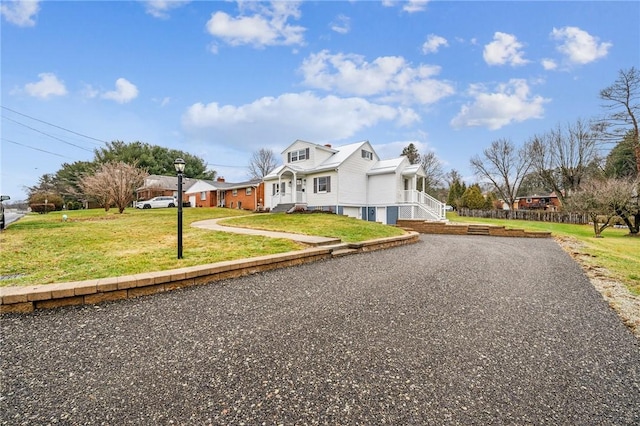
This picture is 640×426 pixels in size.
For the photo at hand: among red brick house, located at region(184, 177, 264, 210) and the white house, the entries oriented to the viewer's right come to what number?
0

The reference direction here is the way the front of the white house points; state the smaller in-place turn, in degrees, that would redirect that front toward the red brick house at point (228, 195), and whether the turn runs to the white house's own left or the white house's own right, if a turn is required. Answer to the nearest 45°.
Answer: approximately 90° to the white house's own right

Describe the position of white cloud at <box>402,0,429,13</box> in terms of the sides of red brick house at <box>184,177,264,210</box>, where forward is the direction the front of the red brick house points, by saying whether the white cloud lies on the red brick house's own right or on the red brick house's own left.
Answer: on the red brick house's own left

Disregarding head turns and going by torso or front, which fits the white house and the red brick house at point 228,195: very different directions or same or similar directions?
same or similar directions

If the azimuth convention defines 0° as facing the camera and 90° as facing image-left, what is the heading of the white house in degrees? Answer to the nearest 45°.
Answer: approximately 45°

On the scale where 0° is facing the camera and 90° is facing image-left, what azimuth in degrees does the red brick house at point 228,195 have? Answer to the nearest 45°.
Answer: approximately 45°

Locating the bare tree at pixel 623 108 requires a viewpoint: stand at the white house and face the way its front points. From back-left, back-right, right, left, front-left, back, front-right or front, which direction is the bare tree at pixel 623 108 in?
back-left

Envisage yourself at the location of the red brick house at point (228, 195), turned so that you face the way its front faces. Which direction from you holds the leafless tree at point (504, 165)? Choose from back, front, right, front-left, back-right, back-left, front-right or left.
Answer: back-left

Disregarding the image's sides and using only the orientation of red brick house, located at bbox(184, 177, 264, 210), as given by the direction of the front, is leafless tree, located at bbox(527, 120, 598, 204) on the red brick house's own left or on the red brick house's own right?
on the red brick house's own left

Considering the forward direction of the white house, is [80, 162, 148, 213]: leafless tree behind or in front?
in front

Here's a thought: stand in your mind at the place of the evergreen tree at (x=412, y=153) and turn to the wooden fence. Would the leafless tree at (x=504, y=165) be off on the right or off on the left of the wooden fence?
left

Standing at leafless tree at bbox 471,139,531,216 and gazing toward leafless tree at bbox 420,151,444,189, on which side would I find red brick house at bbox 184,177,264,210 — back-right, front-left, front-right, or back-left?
front-left
